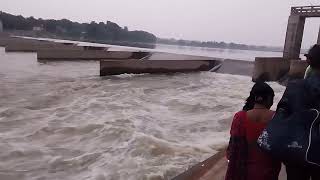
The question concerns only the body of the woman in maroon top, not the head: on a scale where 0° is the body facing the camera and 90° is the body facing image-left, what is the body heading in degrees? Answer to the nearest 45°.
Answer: approximately 180°

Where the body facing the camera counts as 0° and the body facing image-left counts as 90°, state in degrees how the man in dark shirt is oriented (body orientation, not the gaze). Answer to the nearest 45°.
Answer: approximately 180°

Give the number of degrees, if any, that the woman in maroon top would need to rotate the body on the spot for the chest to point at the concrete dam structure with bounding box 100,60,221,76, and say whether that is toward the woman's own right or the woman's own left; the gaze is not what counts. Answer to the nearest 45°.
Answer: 0° — they already face it

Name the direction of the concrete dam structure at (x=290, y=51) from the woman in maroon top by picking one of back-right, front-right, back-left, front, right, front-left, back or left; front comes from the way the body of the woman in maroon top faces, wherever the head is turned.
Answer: front

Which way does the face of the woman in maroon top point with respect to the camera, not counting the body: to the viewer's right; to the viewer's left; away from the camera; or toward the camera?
away from the camera

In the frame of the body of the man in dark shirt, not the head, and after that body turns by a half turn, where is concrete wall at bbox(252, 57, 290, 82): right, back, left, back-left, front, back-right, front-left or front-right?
back

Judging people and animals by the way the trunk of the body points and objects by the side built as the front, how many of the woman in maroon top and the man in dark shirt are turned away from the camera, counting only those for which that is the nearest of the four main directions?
2

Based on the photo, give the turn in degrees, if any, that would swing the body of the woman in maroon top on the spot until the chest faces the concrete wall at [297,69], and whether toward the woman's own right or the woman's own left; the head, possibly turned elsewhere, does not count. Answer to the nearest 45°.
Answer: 0° — they already face it

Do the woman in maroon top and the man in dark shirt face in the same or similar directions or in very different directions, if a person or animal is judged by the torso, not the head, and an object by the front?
same or similar directions

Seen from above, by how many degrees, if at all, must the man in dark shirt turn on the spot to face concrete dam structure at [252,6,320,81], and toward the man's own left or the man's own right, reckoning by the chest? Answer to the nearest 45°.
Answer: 0° — they already face it

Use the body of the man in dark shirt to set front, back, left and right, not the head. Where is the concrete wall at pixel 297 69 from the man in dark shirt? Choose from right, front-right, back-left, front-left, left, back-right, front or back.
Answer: front
